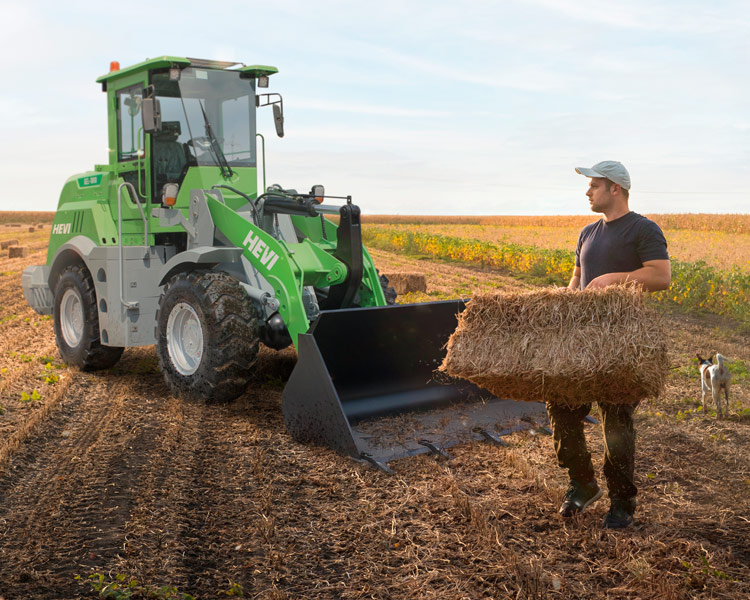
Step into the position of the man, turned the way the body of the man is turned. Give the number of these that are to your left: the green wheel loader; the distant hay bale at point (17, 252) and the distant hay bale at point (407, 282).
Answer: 0

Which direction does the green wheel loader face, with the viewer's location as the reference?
facing the viewer and to the right of the viewer

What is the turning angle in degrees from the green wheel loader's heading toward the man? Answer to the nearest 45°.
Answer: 0° — it already faces them

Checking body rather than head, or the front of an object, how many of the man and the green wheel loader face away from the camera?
0

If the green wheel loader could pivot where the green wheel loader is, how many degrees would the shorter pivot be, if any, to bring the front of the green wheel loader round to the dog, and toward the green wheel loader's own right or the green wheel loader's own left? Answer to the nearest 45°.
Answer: approximately 45° to the green wheel loader's own left

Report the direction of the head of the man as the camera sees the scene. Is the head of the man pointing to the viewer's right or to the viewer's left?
to the viewer's left

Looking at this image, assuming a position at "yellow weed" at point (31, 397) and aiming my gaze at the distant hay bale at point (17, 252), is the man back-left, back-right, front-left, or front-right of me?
back-right

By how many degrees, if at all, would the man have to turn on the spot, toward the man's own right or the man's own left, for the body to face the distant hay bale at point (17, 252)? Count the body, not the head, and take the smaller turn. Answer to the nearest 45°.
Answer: approximately 90° to the man's own right

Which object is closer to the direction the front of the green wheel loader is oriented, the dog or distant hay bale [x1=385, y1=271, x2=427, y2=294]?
the dog

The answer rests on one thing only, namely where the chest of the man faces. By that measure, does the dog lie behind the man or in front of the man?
behind

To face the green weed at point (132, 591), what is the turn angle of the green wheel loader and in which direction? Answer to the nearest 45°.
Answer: approximately 45° to its right

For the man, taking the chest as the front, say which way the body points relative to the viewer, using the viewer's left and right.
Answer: facing the viewer and to the left of the viewer

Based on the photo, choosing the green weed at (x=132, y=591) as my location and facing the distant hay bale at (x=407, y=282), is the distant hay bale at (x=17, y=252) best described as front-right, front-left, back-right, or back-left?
front-left

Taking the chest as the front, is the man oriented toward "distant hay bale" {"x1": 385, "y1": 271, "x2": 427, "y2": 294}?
no
